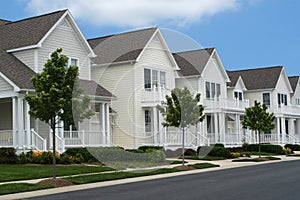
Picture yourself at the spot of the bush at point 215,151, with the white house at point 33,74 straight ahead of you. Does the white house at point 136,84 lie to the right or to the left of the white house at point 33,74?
right

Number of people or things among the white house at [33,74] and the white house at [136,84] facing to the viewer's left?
0

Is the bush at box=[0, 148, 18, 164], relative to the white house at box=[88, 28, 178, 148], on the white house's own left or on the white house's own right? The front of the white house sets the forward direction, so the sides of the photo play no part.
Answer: on the white house's own right

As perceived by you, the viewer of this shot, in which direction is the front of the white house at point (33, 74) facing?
facing the viewer and to the right of the viewer

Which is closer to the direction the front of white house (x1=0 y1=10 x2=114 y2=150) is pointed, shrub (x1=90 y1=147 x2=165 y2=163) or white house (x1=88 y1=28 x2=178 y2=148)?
the shrub

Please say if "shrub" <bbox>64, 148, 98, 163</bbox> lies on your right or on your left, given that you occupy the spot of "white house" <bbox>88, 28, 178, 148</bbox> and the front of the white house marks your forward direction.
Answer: on your right

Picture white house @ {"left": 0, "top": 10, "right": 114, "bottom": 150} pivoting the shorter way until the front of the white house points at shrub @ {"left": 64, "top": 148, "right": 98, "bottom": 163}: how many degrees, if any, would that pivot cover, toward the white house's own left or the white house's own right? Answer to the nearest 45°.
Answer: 0° — it already faces it

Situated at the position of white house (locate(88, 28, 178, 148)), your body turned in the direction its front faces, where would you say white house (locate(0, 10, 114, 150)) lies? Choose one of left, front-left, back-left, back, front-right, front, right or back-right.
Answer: right

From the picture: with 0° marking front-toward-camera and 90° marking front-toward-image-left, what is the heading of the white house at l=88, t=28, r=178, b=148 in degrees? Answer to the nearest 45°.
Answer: approximately 315°

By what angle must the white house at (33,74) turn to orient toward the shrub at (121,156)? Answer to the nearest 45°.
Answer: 0° — it already faces it

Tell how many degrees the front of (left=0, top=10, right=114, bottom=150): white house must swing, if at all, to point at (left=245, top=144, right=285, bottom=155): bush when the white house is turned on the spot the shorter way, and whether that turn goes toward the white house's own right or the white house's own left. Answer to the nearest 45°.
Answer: approximately 90° to the white house's own left
